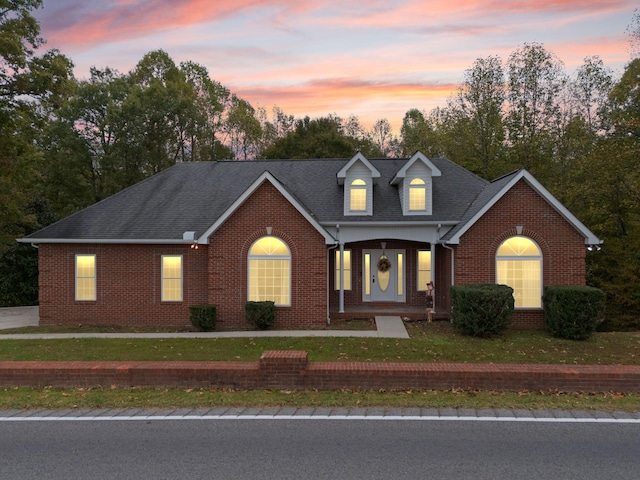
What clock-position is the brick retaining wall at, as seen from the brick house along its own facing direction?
The brick retaining wall is roughly at 12 o'clock from the brick house.

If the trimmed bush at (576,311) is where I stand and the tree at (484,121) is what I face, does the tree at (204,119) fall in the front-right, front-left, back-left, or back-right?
front-left

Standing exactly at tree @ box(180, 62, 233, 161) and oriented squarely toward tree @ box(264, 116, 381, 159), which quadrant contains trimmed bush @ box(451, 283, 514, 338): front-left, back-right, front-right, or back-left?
front-right

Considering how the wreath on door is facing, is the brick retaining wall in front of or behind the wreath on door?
in front

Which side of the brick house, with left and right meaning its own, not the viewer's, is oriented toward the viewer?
front

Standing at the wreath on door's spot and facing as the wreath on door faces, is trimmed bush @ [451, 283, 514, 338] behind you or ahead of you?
ahead

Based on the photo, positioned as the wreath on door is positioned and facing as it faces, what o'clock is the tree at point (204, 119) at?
The tree is roughly at 5 o'clock from the wreath on door.

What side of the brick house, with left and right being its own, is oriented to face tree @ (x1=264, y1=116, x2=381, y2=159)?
back

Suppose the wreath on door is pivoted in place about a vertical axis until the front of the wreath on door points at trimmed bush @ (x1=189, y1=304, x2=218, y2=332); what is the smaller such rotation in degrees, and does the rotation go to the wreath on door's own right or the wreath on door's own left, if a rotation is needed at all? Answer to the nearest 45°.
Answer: approximately 45° to the wreath on door's own right

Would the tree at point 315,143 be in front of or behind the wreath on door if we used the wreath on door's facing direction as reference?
behind

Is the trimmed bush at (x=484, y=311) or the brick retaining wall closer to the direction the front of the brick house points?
the brick retaining wall

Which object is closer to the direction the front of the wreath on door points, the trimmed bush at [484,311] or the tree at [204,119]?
the trimmed bush

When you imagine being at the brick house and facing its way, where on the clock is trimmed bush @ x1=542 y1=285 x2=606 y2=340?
The trimmed bush is roughly at 10 o'clock from the brick house.

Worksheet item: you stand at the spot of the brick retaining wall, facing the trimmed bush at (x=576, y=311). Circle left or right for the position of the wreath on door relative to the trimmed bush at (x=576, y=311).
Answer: left
